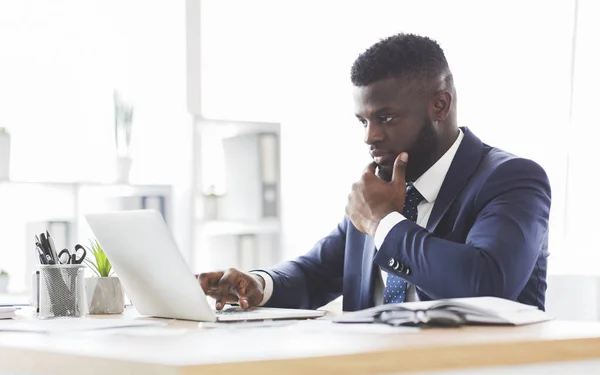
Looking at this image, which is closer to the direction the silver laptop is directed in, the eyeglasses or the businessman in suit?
the businessman in suit

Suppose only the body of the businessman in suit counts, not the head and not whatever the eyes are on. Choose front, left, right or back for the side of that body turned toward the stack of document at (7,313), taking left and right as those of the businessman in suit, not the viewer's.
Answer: front

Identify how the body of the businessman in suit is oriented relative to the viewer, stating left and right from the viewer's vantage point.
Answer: facing the viewer and to the left of the viewer

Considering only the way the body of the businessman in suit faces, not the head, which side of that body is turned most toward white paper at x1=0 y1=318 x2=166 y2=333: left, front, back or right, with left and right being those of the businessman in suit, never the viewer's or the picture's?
front

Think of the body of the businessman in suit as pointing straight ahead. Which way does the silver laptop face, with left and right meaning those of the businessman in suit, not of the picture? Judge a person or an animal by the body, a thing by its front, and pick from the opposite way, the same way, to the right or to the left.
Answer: the opposite way

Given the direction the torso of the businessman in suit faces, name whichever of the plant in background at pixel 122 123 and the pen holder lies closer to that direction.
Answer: the pen holder

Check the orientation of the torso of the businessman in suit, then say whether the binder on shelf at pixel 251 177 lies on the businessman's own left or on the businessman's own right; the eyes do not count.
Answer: on the businessman's own right

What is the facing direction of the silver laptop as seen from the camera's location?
facing away from the viewer and to the right of the viewer

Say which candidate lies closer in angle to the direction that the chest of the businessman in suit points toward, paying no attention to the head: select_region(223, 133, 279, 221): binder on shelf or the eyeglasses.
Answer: the eyeglasses

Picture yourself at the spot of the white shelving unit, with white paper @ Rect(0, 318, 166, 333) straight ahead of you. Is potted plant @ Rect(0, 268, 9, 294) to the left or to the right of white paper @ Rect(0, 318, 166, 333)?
right
